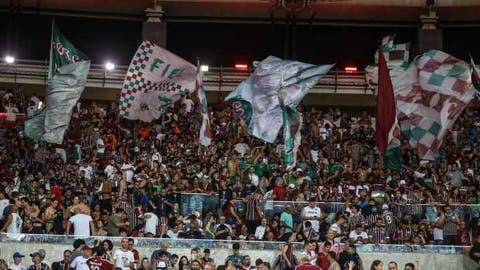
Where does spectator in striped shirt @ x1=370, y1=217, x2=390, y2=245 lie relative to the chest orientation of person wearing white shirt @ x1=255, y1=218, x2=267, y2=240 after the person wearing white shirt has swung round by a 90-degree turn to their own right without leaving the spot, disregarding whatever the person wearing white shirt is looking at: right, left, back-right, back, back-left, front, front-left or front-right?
back-right

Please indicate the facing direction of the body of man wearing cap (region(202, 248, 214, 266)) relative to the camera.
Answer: toward the camera

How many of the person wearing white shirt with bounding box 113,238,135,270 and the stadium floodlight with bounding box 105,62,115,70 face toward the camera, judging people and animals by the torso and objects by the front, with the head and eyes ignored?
2

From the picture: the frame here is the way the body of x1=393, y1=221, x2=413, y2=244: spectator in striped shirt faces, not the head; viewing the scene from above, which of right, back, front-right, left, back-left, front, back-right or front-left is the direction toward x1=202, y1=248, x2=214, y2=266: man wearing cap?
front-right

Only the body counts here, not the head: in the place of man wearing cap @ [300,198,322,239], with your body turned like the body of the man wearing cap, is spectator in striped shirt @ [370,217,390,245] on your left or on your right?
on your left

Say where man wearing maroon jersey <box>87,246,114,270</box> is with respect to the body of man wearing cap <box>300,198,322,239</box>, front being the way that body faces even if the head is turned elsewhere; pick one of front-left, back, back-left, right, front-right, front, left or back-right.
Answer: front-right

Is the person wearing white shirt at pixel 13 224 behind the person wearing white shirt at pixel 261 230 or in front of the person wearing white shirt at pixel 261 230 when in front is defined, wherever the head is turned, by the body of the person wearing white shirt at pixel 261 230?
in front

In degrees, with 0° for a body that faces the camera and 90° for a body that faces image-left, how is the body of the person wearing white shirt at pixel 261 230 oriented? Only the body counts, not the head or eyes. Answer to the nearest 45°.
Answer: approximately 45°

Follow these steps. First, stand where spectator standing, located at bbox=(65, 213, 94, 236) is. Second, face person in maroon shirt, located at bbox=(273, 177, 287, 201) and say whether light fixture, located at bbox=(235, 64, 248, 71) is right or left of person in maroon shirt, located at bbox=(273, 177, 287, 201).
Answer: left
